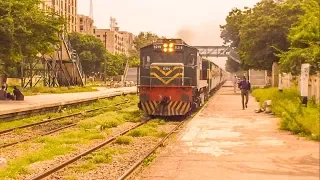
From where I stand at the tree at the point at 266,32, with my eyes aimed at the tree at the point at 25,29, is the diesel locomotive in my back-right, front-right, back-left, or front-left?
front-left

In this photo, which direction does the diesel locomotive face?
toward the camera

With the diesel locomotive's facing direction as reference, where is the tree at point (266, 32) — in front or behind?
behind

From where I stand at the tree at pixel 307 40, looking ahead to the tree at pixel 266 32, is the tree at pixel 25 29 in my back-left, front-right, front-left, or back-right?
front-left

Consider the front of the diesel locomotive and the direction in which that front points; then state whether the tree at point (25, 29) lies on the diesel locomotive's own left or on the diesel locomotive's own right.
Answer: on the diesel locomotive's own right

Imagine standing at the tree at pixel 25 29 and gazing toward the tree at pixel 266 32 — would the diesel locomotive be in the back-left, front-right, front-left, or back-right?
front-right

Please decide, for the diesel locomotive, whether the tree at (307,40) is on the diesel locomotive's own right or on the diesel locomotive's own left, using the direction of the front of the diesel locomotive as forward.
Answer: on the diesel locomotive's own left

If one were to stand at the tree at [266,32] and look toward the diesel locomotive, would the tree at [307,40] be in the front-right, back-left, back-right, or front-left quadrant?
front-left
